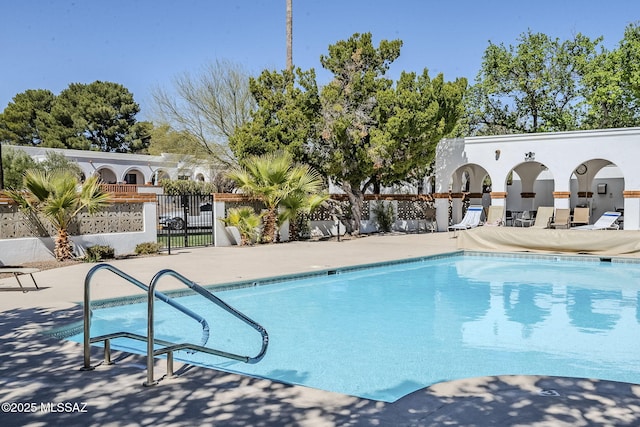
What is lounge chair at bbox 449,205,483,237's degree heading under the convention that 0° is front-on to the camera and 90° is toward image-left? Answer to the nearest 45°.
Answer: approximately 45°

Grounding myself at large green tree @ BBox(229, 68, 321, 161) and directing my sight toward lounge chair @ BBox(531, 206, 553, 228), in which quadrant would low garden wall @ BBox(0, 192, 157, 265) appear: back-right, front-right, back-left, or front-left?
back-right

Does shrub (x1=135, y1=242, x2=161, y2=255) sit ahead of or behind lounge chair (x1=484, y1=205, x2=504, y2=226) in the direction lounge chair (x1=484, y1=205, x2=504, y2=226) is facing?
ahead

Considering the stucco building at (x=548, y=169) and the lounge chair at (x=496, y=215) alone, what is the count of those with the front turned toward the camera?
2

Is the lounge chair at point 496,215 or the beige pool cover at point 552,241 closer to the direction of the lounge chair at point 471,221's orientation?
the beige pool cover

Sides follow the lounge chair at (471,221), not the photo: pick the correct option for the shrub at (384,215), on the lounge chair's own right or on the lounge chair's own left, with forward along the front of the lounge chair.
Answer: on the lounge chair's own right

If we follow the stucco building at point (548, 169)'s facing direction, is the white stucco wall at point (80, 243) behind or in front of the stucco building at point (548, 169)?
in front

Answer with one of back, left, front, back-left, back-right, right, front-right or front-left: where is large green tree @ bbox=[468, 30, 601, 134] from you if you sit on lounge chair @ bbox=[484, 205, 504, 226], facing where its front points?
back

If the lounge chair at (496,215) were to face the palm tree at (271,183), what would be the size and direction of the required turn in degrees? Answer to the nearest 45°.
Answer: approximately 45° to its right
